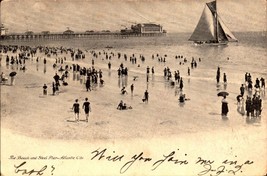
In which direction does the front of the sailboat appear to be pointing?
to the viewer's right

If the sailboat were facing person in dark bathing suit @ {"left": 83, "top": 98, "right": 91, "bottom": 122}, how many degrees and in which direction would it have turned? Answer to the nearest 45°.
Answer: approximately 135° to its right

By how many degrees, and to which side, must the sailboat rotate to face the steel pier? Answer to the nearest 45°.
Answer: approximately 180°
